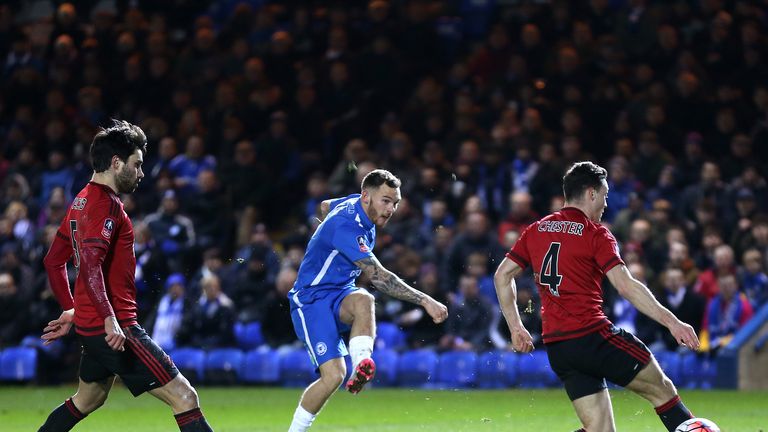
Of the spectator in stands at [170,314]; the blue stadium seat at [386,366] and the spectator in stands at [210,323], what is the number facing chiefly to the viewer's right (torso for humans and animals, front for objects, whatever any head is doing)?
0

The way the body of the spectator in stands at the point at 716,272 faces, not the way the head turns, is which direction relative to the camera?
toward the camera

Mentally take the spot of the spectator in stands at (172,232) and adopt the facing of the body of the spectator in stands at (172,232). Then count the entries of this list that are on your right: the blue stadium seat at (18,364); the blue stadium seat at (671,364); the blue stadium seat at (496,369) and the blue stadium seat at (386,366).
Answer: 1

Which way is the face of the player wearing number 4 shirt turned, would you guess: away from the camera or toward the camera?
away from the camera

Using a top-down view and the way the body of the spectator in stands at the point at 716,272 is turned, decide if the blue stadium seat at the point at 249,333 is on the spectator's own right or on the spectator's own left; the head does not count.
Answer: on the spectator's own right

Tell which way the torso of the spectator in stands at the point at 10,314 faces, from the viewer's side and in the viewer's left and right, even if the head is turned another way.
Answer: facing the viewer

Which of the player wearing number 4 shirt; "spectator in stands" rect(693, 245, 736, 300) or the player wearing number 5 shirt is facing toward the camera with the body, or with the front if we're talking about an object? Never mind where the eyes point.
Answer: the spectator in stands

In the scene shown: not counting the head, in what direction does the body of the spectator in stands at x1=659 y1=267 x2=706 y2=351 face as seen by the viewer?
toward the camera

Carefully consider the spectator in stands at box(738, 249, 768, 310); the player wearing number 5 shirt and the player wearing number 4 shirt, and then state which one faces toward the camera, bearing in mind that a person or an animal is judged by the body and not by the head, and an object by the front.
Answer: the spectator in stands

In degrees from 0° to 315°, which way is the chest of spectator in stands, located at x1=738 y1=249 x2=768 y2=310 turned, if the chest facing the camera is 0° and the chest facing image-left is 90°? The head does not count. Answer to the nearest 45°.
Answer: approximately 0°
